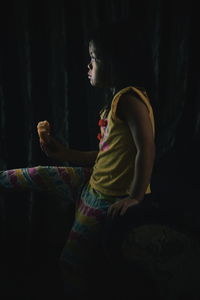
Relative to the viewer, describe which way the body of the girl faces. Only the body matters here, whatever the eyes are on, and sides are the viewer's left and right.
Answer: facing to the left of the viewer

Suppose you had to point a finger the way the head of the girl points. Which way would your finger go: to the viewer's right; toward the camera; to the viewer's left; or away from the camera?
to the viewer's left
